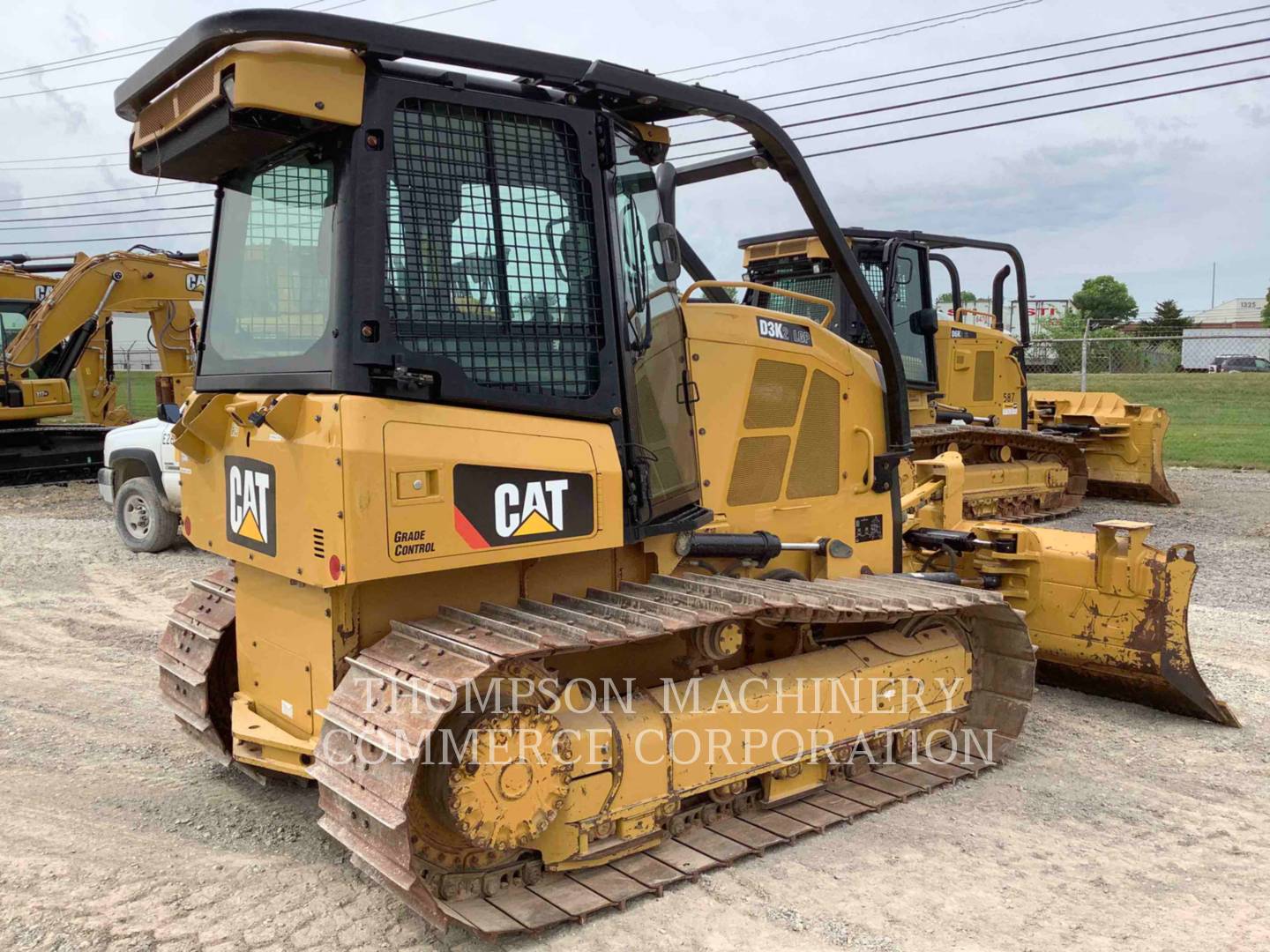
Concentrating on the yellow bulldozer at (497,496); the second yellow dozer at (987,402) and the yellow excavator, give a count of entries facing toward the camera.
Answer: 0

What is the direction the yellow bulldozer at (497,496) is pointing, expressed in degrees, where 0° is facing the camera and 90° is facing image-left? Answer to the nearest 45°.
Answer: approximately 225°

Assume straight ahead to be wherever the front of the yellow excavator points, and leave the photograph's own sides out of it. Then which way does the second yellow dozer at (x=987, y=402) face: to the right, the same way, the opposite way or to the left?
the same way

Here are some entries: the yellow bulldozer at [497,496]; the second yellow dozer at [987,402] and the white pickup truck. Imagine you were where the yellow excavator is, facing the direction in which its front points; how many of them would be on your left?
0

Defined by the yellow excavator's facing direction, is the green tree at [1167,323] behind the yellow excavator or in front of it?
in front

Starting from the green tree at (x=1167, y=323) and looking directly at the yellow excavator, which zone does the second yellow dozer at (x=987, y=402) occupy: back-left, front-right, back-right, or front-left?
front-left

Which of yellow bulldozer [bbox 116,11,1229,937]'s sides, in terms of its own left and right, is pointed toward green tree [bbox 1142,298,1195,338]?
front

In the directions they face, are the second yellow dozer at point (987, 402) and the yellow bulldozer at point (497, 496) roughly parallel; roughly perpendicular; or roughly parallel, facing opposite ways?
roughly parallel

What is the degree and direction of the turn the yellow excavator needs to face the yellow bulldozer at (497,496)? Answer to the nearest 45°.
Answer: approximately 90° to its right

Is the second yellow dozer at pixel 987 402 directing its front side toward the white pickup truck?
no

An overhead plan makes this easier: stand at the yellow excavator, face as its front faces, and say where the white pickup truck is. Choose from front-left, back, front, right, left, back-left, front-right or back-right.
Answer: right

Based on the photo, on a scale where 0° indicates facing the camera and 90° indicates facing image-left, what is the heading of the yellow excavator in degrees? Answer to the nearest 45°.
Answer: approximately 270°

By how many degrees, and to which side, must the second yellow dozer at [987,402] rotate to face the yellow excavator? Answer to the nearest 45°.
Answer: approximately 135° to its left

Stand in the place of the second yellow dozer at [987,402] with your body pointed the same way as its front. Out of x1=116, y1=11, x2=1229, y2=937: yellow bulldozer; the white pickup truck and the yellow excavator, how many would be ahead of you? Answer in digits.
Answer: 0

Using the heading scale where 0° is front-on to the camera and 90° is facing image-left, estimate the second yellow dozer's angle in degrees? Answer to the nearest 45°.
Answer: approximately 225°

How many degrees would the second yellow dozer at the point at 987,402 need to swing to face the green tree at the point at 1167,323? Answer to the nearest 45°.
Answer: approximately 45° to its left

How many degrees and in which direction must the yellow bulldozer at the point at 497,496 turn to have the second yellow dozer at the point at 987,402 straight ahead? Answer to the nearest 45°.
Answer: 0° — it already faces it
